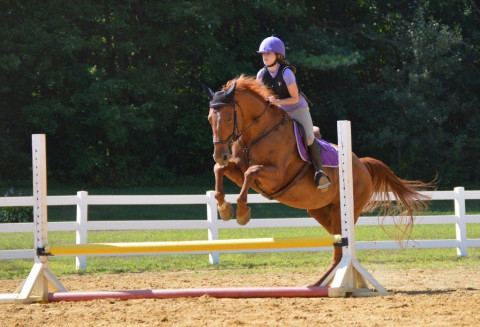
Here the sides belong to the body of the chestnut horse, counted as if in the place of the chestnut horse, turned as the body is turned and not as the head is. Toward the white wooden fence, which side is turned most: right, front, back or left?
right

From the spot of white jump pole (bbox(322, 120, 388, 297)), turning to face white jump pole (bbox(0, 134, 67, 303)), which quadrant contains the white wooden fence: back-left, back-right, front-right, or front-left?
front-right

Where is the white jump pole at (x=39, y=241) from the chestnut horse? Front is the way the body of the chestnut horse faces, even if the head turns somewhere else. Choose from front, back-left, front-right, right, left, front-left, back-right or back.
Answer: front-right

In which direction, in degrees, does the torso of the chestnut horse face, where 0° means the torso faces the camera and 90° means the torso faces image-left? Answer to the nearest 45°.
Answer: approximately 45°
